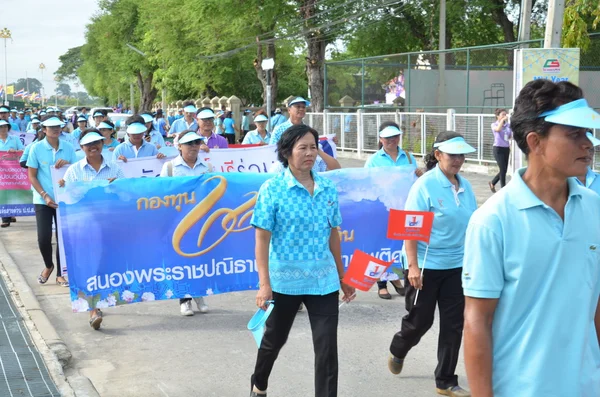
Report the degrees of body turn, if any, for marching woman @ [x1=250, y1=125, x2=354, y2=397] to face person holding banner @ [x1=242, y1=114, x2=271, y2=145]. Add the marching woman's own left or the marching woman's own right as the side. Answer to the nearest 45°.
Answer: approximately 135° to the marching woman's own left

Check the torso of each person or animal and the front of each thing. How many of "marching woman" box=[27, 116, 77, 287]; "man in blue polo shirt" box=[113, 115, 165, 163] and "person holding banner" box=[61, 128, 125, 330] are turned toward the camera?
3

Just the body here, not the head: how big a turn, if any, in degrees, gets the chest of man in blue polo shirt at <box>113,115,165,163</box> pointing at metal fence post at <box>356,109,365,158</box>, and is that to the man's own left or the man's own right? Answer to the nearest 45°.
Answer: approximately 135° to the man's own left

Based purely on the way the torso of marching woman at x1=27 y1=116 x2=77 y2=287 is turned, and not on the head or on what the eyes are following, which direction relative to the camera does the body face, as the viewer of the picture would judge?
toward the camera

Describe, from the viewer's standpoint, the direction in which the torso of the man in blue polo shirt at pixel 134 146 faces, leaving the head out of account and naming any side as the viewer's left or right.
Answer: facing the viewer

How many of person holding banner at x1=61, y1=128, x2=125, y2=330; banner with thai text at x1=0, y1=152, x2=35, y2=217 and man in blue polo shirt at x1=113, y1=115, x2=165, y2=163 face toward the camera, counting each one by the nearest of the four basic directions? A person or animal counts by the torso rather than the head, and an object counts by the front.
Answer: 3

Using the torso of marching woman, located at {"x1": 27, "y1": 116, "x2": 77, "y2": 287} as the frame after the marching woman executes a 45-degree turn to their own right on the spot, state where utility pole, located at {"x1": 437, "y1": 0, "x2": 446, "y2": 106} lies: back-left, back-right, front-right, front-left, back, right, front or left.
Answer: back

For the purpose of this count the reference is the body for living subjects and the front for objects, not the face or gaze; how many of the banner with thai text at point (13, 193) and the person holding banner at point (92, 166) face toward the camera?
2
